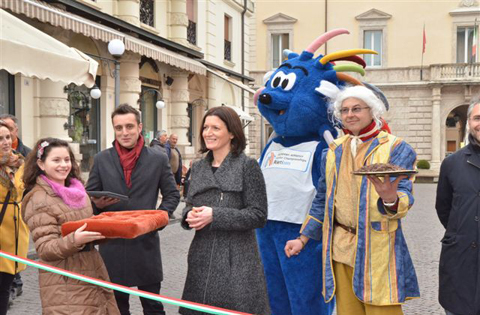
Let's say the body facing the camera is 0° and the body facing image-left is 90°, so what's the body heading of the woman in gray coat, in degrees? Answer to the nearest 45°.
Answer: approximately 45°

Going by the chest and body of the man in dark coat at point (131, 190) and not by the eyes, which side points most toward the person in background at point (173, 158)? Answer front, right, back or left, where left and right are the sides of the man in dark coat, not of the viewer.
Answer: back

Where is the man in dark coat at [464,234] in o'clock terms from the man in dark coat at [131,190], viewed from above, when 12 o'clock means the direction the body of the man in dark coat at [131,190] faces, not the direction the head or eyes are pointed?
the man in dark coat at [464,234] is roughly at 10 o'clock from the man in dark coat at [131,190].

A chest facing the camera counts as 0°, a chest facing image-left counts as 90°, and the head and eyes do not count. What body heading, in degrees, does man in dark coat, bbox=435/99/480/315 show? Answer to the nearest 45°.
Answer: approximately 0°

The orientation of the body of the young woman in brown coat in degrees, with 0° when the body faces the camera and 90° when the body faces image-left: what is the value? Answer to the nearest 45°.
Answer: approximately 315°

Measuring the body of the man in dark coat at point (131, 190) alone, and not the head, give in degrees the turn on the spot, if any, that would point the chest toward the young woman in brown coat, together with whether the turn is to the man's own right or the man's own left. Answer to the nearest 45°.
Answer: approximately 45° to the man's own right

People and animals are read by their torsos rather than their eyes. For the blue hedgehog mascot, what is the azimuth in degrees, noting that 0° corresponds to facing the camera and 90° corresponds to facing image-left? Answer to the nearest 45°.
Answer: approximately 45°

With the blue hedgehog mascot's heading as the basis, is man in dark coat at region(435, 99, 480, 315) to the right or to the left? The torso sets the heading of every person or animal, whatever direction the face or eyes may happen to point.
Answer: on its left

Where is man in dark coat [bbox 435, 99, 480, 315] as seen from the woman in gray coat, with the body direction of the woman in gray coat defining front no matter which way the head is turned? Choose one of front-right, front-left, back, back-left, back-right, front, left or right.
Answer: back-left
